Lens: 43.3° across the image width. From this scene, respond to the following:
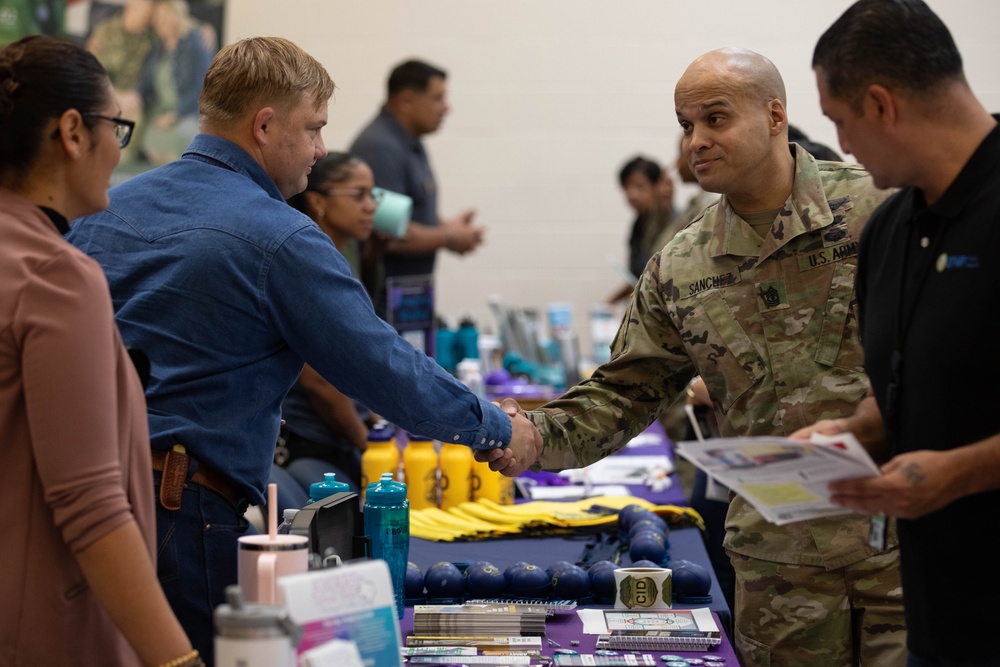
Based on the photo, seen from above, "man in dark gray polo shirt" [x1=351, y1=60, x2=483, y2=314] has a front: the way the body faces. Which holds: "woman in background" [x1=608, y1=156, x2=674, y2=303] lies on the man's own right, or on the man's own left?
on the man's own left

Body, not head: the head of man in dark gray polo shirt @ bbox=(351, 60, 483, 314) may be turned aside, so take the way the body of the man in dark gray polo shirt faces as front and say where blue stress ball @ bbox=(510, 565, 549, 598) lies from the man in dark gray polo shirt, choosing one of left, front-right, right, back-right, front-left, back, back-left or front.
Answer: right

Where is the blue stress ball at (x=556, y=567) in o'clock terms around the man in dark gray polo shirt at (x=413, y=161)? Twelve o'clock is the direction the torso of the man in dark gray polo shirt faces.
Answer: The blue stress ball is roughly at 3 o'clock from the man in dark gray polo shirt.

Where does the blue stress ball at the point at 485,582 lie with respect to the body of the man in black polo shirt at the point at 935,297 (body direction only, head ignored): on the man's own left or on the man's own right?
on the man's own right

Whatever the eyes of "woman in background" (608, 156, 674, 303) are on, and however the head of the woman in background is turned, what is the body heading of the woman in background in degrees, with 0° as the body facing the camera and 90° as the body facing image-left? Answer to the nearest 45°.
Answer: approximately 45°

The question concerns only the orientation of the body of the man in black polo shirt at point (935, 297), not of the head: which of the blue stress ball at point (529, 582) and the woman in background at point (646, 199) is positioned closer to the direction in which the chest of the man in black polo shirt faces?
the blue stress ball

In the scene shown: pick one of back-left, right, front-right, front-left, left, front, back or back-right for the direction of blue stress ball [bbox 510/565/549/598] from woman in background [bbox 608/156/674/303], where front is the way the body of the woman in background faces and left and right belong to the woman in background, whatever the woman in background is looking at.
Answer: front-left

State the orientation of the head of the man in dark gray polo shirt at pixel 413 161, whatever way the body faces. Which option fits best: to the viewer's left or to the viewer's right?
to the viewer's right

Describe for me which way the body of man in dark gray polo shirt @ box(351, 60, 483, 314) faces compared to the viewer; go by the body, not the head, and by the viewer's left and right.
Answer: facing to the right of the viewer
